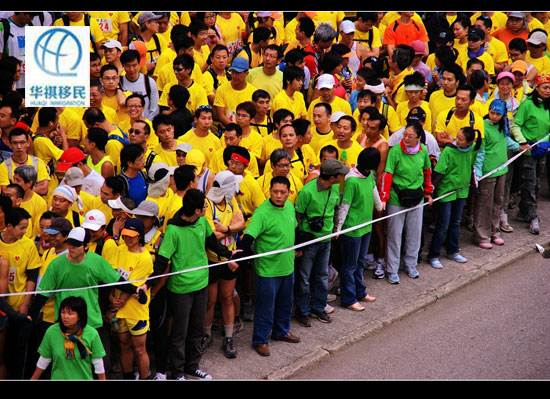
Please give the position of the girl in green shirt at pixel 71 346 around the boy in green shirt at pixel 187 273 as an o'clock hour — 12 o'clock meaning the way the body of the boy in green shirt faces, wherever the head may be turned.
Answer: The girl in green shirt is roughly at 3 o'clock from the boy in green shirt.

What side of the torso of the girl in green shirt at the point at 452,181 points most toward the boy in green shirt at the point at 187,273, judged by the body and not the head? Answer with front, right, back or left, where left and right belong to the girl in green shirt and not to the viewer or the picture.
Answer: right

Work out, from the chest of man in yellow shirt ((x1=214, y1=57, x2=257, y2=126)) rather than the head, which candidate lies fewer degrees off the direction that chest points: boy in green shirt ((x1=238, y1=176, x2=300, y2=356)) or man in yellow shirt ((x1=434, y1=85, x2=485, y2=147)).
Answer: the boy in green shirt

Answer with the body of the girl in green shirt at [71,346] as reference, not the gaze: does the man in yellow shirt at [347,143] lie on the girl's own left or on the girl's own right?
on the girl's own left

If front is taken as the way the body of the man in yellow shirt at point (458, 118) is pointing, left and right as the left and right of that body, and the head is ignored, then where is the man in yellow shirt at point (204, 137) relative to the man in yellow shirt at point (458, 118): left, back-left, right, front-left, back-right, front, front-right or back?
front-right

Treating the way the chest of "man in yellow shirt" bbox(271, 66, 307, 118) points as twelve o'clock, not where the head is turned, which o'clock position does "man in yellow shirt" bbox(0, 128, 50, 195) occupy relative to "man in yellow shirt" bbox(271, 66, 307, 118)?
"man in yellow shirt" bbox(0, 128, 50, 195) is roughly at 3 o'clock from "man in yellow shirt" bbox(271, 66, 307, 118).

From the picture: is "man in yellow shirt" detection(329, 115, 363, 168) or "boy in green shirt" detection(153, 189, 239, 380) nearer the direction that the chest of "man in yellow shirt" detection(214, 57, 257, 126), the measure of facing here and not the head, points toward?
the boy in green shirt

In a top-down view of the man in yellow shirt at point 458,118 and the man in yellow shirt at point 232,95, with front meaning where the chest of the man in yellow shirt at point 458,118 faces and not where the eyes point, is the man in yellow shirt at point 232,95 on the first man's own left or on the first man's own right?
on the first man's own right
